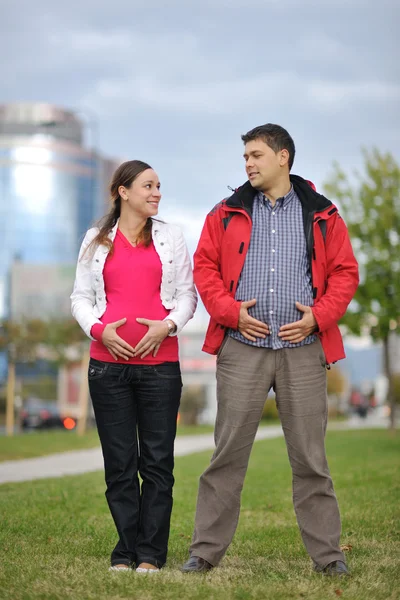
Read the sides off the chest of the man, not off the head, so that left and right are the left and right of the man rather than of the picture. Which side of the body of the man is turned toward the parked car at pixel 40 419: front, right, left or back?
back

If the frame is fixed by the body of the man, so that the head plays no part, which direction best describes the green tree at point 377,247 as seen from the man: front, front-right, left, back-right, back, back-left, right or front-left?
back

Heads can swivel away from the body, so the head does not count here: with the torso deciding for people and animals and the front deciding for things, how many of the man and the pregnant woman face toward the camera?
2

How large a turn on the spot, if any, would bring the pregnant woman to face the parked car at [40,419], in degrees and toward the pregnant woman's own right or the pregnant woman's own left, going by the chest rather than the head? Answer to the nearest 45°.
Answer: approximately 180°

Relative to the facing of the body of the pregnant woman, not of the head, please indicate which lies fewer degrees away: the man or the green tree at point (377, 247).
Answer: the man

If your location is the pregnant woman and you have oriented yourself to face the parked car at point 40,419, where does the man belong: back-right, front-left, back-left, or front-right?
back-right

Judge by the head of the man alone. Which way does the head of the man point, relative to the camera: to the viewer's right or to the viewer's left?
to the viewer's left

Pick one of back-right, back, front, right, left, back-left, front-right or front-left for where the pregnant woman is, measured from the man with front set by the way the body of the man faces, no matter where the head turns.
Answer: right

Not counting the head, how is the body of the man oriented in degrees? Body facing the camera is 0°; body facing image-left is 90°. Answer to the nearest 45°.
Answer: approximately 0°
